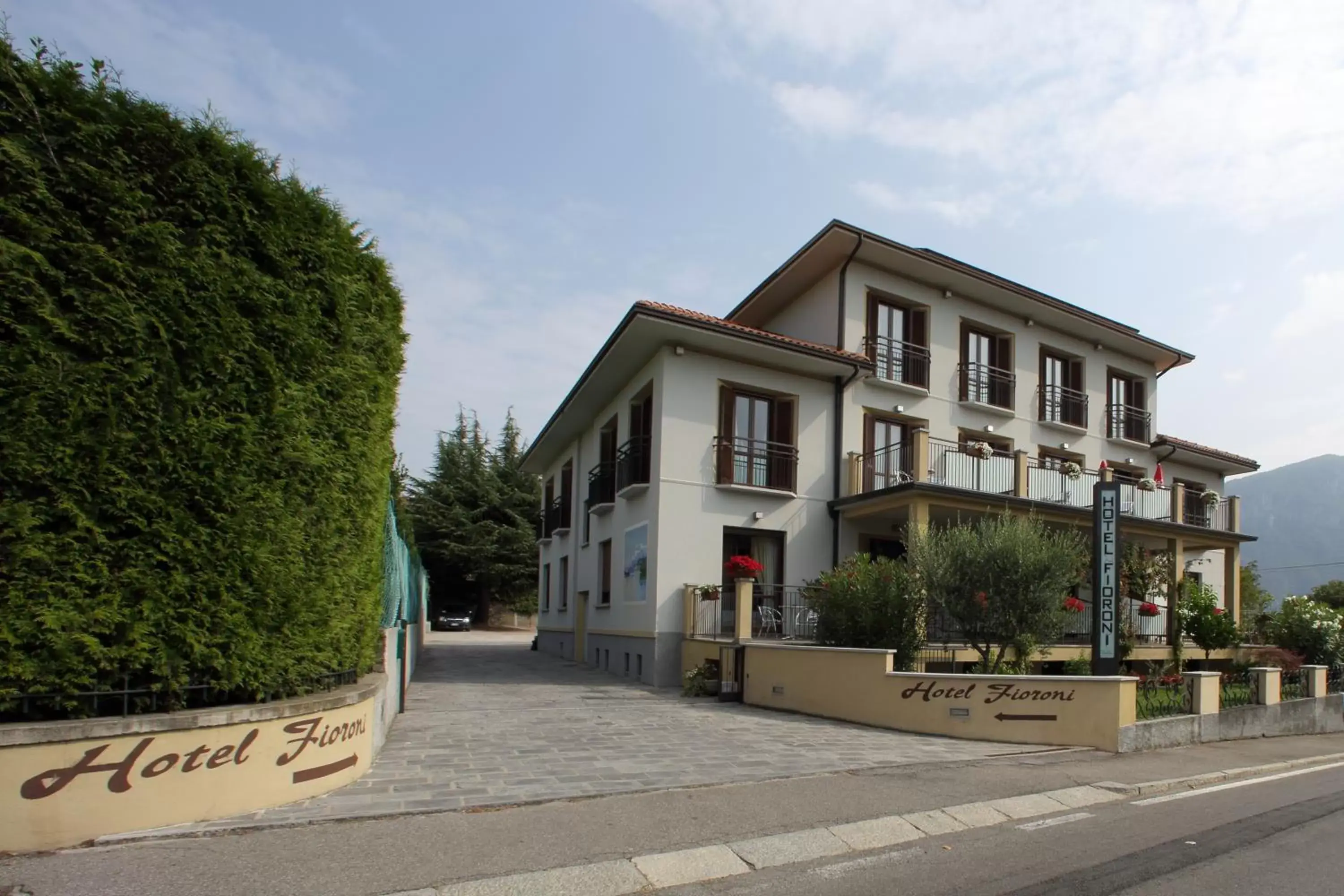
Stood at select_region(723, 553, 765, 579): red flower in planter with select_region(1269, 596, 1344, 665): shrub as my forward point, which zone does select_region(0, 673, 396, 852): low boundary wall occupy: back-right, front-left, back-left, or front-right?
back-right
